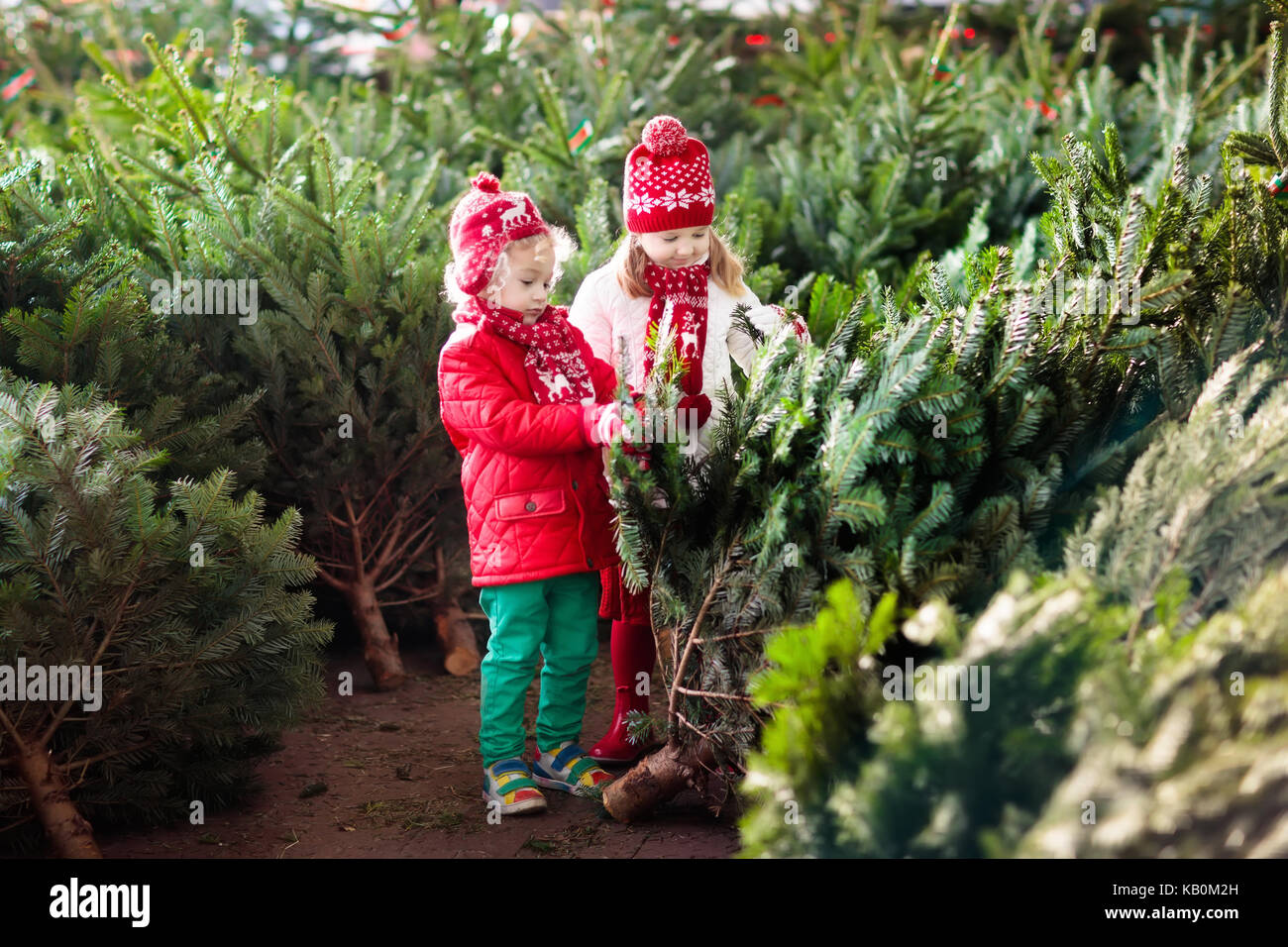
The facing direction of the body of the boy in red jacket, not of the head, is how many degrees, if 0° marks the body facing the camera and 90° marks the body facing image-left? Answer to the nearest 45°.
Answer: approximately 315°
